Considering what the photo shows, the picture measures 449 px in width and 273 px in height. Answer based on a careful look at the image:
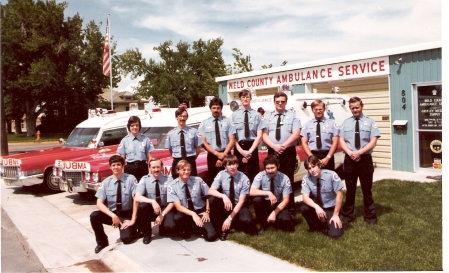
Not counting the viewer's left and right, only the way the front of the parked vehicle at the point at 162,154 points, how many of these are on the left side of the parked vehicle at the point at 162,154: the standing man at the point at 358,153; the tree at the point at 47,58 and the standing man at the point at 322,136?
2

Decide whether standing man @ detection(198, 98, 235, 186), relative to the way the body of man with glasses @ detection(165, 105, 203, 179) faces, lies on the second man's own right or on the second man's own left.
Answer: on the second man's own left

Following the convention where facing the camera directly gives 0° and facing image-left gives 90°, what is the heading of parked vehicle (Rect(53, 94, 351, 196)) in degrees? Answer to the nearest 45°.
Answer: approximately 45°

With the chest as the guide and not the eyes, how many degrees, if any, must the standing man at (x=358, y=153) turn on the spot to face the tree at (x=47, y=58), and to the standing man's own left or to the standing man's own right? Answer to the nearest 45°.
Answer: approximately 135° to the standing man's own right

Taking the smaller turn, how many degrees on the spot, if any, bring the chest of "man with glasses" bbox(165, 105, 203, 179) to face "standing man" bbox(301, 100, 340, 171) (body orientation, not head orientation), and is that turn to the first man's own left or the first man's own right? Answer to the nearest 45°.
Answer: approximately 90° to the first man's own left

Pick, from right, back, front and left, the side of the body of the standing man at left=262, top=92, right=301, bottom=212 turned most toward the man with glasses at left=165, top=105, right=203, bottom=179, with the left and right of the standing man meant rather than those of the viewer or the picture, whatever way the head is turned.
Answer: right
